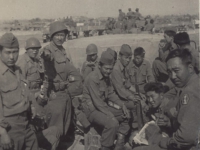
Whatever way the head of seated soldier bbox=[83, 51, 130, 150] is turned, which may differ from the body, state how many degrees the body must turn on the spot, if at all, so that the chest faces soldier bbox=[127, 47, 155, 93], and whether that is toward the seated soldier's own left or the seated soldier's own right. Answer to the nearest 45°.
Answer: approximately 90° to the seated soldier's own left

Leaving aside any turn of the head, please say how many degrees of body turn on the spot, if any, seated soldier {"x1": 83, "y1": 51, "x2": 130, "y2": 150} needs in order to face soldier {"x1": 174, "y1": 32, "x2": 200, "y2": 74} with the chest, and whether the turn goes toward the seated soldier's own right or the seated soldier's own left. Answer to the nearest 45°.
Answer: approximately 90° to the seated soldier's own left

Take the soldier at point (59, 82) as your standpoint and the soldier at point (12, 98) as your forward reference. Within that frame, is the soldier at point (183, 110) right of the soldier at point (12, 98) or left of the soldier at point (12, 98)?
left

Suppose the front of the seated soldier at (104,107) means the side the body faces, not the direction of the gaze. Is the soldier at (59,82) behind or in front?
behind

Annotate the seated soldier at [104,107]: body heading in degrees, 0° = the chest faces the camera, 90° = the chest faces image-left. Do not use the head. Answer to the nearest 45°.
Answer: approximately 315°

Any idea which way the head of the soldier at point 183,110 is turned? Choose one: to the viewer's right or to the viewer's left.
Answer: to the viewer's left
